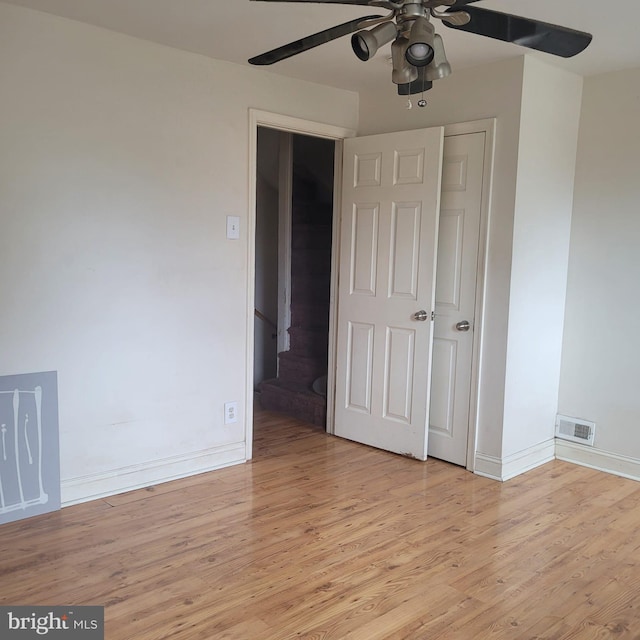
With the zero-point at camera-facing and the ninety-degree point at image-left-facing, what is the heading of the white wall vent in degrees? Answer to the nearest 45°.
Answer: approximately 45°

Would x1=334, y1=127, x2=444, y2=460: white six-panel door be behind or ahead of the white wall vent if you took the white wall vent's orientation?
ahead

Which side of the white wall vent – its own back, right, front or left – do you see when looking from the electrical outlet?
front

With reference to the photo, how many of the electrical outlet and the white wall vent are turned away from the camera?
0

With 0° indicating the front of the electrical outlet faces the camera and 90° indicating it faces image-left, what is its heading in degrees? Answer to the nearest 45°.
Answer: approximately 315°

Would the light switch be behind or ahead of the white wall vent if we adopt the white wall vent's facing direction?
ahead

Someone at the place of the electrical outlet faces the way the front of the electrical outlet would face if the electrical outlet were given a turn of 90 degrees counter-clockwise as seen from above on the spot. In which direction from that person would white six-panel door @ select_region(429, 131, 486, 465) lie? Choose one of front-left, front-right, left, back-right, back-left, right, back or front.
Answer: front-right

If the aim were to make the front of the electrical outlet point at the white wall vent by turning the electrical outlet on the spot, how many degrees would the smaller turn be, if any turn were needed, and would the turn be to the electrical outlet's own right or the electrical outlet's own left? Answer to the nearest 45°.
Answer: approximately 45° to the electrical outlet's own left
